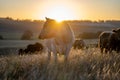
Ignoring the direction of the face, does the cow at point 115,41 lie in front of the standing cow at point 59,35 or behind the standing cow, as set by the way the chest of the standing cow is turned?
behind

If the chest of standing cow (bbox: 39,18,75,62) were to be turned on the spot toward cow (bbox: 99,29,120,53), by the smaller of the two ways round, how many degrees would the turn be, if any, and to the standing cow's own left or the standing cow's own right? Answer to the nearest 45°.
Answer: approximately 180°

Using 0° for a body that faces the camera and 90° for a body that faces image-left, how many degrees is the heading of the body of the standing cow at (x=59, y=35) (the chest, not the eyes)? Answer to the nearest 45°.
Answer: approximately 45°
